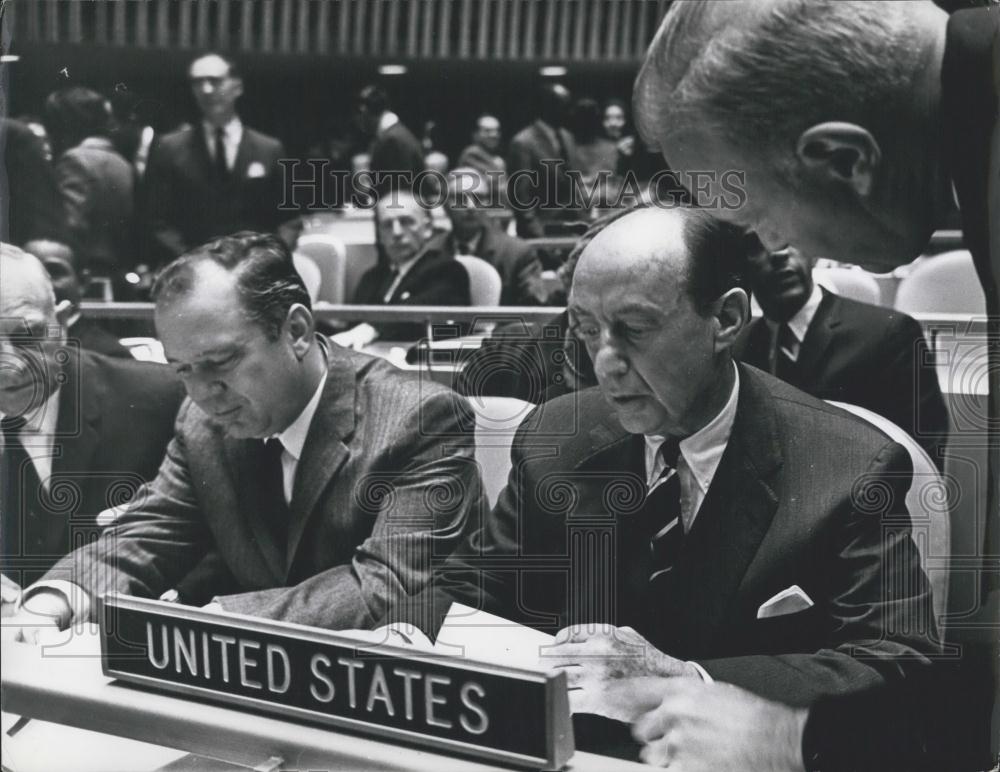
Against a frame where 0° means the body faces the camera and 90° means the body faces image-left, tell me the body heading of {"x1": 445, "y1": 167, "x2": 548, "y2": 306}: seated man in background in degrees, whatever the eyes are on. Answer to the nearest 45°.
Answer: approximately 45°

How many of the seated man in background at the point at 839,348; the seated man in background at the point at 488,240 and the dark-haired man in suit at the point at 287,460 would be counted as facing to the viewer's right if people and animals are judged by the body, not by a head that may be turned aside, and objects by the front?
0

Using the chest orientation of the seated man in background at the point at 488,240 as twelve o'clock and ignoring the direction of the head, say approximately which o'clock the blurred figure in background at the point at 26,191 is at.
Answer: The blurred figure in background is roughly at 2 o'clock from the seated man in background.

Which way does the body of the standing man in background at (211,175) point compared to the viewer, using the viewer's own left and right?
facing the viewer

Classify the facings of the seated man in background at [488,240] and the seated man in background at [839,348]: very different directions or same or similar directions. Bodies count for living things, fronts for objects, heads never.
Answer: same or similar directions

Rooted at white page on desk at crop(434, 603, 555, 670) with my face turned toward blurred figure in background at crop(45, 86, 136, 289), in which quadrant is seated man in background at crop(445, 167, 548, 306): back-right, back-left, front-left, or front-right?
front-right

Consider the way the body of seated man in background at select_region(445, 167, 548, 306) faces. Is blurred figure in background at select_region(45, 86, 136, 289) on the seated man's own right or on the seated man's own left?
on the seated man's own right

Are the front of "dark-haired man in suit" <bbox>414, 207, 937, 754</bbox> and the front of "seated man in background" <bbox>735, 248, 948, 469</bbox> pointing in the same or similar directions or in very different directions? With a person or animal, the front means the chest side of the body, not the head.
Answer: same or similar directions

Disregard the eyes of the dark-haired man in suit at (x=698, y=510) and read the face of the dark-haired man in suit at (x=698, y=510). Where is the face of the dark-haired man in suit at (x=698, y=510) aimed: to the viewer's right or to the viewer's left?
to the viewer's left

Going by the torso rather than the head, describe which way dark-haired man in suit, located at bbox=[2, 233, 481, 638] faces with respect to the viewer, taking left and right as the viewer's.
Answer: facing the viewer and to the left of the viewer
